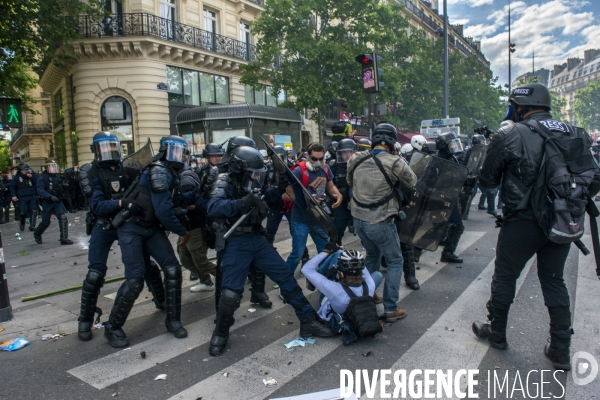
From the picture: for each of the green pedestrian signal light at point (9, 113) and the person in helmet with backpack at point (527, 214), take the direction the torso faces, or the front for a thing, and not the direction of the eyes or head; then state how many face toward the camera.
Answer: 1

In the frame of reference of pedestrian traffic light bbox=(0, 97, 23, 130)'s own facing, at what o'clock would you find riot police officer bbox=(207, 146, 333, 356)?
The riot police officer is roughly at 11 o'clock from the pedestrian traffic light.

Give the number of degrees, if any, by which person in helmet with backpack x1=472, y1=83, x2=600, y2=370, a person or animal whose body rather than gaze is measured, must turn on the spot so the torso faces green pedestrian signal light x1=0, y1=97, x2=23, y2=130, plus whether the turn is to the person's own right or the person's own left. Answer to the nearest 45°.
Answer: approximately 45° to the person's own left

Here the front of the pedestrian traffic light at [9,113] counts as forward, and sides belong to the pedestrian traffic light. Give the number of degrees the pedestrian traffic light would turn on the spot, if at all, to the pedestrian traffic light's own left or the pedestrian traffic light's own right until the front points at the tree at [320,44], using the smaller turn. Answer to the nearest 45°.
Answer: approximately 135° to the pedestrian traffic light's own left

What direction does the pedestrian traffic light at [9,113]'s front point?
toward the camera

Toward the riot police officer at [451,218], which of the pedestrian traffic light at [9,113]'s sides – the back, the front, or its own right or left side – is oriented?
left

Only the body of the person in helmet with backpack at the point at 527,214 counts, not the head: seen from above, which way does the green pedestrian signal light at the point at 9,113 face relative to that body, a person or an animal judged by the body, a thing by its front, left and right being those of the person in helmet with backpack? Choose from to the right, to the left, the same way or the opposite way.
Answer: the opposite way

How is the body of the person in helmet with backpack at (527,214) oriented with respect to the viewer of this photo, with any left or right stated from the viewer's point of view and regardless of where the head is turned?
facing away from the viewer and to the left of the viewer

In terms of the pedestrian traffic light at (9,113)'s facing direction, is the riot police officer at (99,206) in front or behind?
in front
